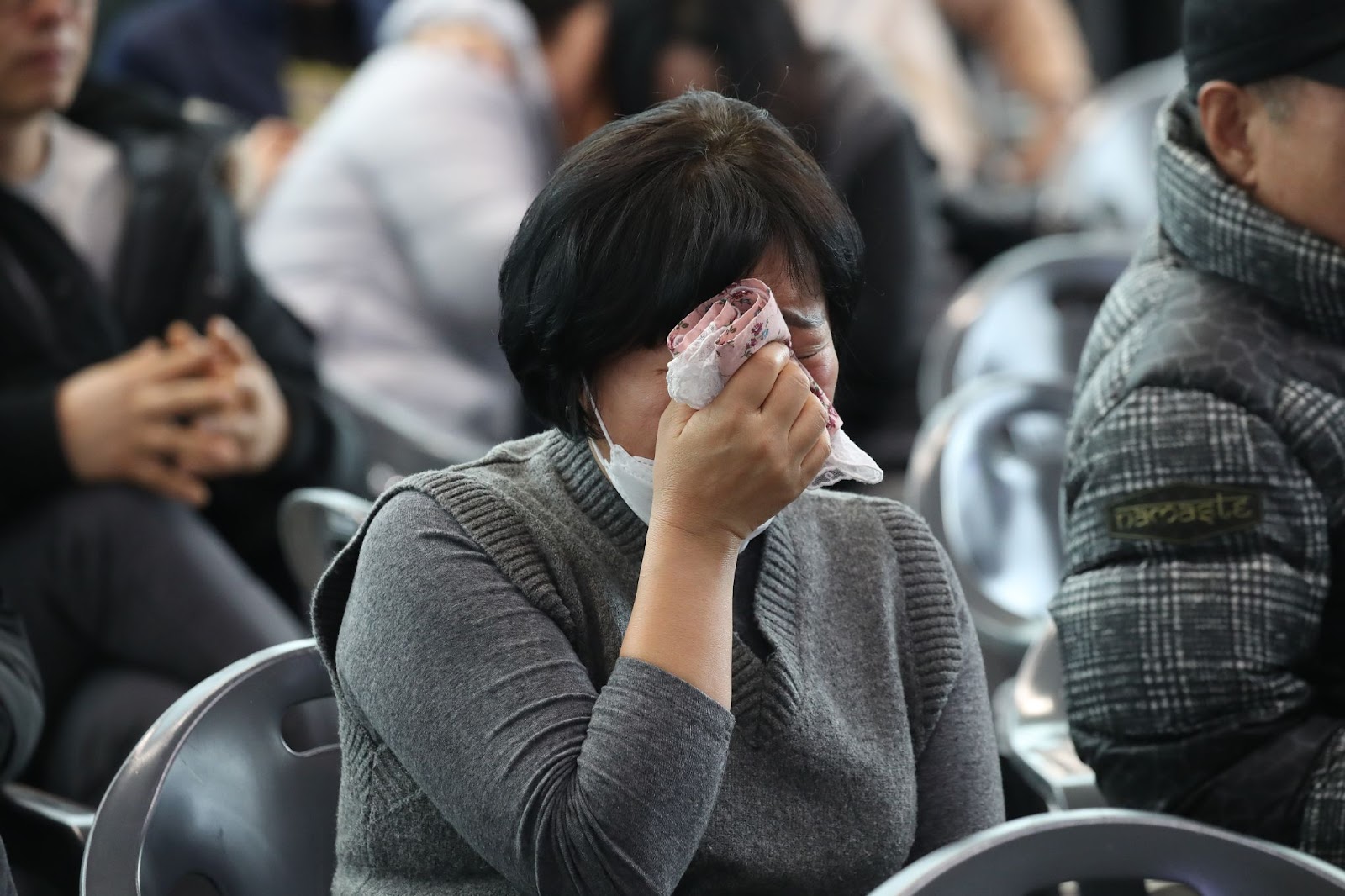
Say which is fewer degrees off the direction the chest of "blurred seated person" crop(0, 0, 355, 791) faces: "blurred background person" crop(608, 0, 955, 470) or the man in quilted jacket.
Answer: the man in quilted jacket

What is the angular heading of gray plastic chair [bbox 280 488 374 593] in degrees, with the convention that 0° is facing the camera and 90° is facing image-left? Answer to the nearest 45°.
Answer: approximately 315°

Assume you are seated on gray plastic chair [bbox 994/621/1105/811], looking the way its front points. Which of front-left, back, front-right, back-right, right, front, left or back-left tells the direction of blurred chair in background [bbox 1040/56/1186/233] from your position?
back-left

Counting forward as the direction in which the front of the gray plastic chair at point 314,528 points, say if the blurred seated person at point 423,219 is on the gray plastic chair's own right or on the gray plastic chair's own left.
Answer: on the gray plastic chair's own left

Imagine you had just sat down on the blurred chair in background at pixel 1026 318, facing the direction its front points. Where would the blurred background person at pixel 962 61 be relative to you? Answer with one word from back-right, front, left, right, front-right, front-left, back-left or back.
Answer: back-left

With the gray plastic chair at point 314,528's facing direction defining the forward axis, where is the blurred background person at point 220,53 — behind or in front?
behind
